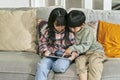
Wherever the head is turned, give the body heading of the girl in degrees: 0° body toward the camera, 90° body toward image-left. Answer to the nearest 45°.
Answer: approximately 0°

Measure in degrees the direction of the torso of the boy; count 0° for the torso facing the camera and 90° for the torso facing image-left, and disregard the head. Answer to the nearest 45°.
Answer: approximately 45°
